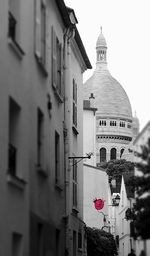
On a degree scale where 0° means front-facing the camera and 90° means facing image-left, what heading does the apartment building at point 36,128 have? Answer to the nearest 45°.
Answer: approximately 270°
